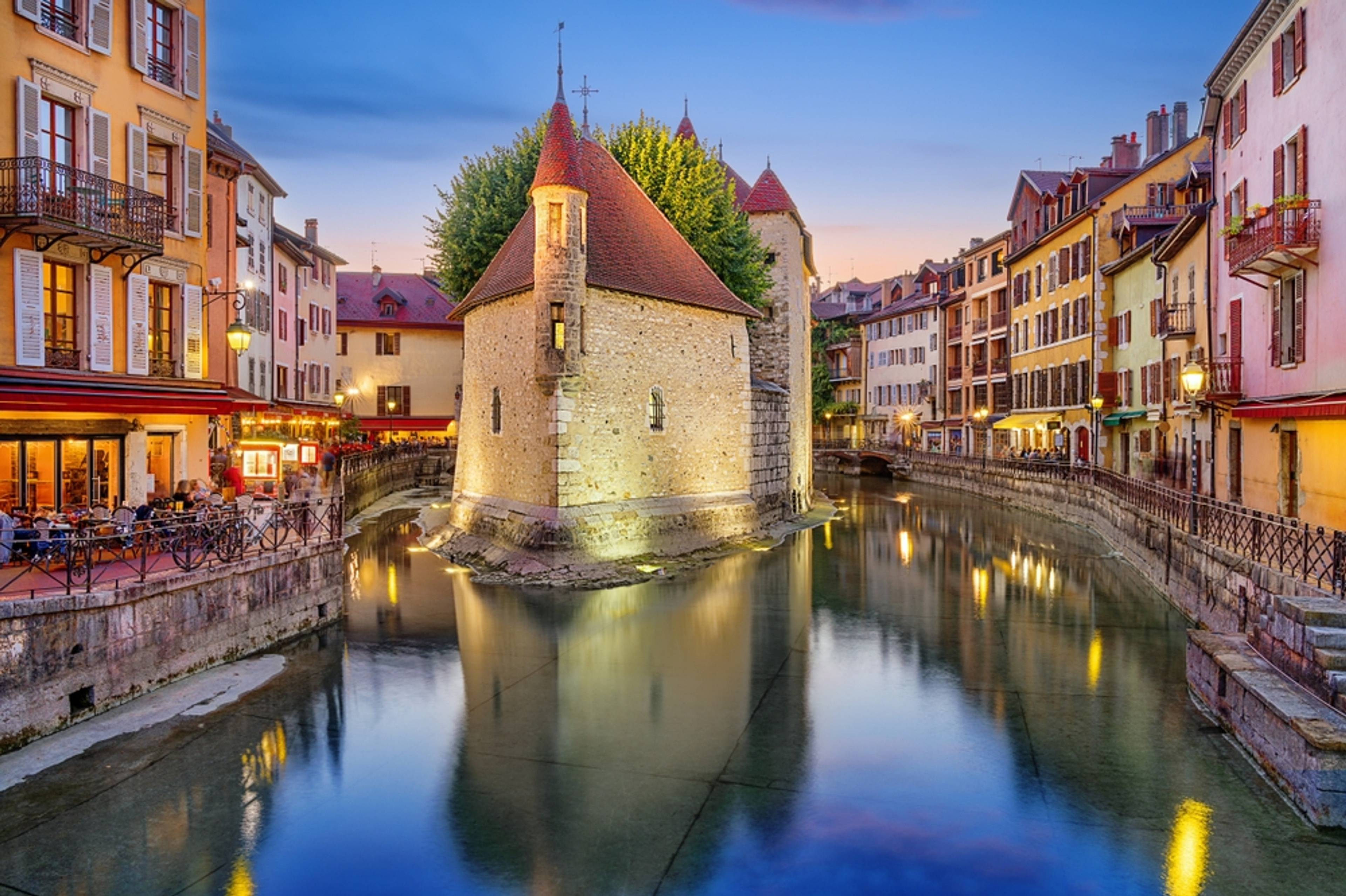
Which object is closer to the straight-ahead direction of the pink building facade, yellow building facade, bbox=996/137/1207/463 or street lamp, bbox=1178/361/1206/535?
the street lamp

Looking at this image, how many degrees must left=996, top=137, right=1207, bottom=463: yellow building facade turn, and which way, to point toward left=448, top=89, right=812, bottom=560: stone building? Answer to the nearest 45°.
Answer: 0° — it already faces it

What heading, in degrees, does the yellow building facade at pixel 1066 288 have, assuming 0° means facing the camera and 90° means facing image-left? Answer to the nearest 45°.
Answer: approximately 45°

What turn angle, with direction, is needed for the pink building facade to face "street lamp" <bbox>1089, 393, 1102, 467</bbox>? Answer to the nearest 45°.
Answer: approximately 135° to its right

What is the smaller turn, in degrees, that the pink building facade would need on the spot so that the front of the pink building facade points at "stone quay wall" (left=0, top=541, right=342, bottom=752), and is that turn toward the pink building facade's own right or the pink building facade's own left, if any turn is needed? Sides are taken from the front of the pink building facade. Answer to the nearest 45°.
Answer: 0° — it already faces it

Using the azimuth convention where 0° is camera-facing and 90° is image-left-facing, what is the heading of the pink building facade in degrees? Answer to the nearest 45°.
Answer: approximately 45°

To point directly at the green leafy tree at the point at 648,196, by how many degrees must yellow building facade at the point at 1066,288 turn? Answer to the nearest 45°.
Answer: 0° — it already faces it

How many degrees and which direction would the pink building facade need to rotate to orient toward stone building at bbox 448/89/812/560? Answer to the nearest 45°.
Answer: approximately 45° to its right
